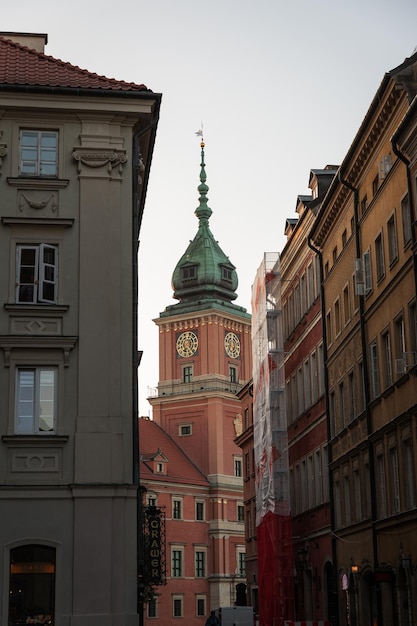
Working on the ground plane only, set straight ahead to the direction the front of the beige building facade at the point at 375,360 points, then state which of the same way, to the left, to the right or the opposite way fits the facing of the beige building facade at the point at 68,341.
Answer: to the left

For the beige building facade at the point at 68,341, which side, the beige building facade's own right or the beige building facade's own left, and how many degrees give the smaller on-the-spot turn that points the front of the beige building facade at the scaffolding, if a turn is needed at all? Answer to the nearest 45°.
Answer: approximately 135° to the beige building facade's own left

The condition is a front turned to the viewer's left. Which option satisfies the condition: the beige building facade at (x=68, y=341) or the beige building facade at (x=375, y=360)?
the beige building facade at (x=375, y=360)

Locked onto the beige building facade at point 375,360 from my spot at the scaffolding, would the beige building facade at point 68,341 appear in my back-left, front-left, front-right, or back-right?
front-right

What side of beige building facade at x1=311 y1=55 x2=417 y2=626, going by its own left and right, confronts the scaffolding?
right

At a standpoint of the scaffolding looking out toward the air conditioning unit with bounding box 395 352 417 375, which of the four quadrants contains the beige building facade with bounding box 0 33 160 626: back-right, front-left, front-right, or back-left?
front-right

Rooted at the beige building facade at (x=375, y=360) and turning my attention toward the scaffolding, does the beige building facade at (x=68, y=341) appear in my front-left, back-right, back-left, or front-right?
back-left

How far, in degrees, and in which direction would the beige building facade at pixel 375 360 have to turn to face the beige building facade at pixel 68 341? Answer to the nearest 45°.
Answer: approximately 45° to its left

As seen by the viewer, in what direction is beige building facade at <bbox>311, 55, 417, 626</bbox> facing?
to the viewer's left

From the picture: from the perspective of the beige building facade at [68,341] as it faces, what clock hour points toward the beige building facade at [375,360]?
the beige building facade at [375,360] is roughly at 8 o'clock from the beige building facade at [68,341].

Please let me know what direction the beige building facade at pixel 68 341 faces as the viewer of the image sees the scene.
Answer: facing the viewer

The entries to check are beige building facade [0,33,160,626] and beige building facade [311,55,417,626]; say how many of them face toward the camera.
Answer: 1
